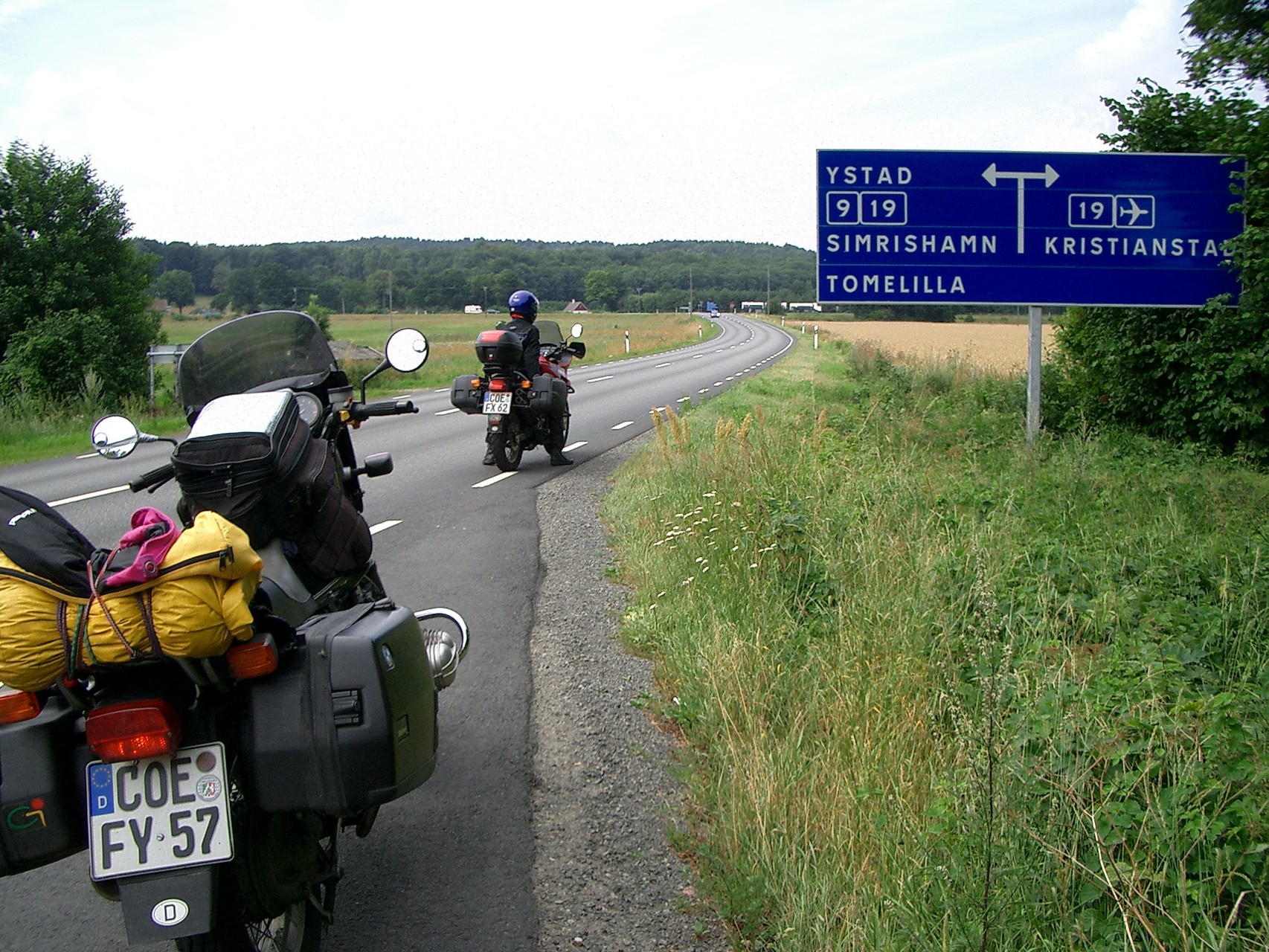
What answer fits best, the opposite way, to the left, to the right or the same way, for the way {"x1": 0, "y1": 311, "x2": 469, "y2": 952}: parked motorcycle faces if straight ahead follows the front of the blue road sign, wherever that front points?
the opposite way

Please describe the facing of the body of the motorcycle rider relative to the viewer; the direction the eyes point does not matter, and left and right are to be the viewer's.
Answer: facing away from the viewer and to the right of the viewer

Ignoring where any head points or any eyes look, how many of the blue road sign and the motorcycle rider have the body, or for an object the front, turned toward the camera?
1

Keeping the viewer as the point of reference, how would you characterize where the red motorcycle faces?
facing away from the viewer and to the right of the viewer

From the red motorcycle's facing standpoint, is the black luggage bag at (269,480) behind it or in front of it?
behind

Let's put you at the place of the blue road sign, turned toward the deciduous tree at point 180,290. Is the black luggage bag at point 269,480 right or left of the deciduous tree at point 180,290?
left

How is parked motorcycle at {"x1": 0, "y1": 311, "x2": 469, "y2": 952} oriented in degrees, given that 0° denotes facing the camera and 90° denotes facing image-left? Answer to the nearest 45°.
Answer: approximately 225°

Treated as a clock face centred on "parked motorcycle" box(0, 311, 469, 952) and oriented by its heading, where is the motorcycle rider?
The motorcycle rider is roughly at 11 o'clock from the parked motorcycle.

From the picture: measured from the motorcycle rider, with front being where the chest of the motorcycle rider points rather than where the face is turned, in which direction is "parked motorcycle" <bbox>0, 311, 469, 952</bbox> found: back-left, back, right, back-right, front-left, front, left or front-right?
back-right

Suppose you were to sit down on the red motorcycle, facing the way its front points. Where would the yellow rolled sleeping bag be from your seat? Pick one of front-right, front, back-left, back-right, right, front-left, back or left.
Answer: back-right

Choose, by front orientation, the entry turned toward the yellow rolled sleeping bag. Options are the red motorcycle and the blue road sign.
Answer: the blue road sign
